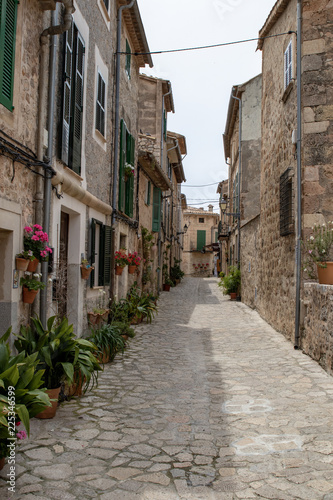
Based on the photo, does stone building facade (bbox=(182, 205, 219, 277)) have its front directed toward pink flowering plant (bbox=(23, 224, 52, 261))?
yes

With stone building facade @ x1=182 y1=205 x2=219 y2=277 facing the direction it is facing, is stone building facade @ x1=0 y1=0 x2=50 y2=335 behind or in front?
in front

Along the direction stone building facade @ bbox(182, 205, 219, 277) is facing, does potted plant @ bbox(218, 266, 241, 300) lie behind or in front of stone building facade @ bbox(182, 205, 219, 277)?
in front

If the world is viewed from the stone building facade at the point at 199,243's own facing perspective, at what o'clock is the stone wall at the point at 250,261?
The stone wall is roughly at 12 o'clock from the stone building facade.

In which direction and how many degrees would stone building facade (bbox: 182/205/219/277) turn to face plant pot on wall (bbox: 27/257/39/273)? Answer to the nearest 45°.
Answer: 0° — it already faces it

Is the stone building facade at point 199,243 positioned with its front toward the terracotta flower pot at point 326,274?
yes

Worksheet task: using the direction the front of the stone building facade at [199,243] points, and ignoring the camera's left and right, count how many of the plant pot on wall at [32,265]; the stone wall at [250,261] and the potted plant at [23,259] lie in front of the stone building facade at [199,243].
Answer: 3

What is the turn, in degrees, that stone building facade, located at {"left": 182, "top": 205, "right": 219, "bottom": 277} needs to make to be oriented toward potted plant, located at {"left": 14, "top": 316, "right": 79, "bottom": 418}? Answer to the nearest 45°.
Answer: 0° — it already faces it

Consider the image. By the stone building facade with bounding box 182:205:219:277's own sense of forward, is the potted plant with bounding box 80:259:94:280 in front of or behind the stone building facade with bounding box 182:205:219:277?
in front

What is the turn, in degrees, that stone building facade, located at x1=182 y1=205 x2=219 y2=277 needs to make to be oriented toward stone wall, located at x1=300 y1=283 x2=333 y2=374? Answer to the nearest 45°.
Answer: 0° — it already faces it

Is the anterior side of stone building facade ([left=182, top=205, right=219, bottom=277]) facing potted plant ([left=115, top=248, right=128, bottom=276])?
yes

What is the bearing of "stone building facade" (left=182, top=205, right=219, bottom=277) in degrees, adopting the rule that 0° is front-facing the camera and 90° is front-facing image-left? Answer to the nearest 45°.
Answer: approximately 0°
